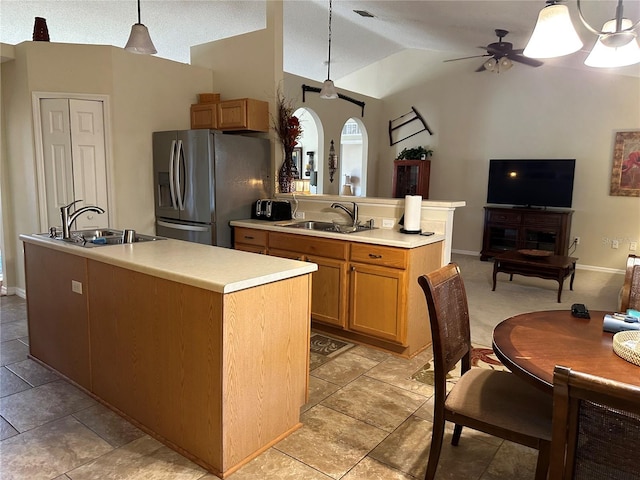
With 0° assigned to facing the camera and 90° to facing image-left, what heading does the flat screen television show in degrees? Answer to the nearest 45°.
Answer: approximately 0°

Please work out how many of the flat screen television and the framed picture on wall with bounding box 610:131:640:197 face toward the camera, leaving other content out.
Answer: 2

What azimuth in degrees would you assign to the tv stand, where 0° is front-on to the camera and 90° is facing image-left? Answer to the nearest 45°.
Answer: approximately 0°

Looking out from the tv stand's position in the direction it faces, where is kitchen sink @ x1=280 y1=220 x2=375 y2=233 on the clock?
The kitchen sink is roughly at 1 o'clock from the tv stand.

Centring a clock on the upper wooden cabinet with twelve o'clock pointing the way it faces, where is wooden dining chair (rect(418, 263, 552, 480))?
The wooden dining chair is roughly at 10 o'clock from the upper wooden cabinet.

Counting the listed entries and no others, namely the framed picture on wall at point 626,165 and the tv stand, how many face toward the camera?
2

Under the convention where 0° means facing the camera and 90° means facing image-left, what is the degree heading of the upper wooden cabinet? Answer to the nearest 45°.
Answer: approximately 45°

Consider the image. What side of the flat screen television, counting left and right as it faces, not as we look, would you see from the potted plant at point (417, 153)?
right

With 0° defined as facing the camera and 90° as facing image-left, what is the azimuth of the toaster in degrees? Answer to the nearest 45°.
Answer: approximately 45°

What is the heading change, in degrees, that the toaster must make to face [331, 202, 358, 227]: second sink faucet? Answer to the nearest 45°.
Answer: approximately 90° to its left
